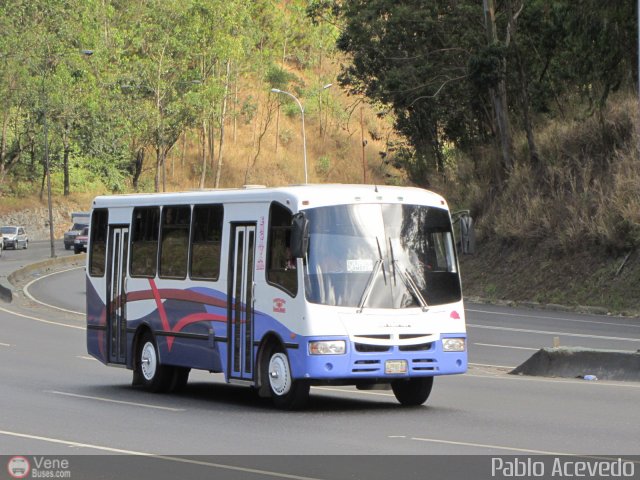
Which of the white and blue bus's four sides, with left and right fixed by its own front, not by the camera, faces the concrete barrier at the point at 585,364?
left

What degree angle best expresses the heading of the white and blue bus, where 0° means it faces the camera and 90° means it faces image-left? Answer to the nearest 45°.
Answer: approximately 315°
